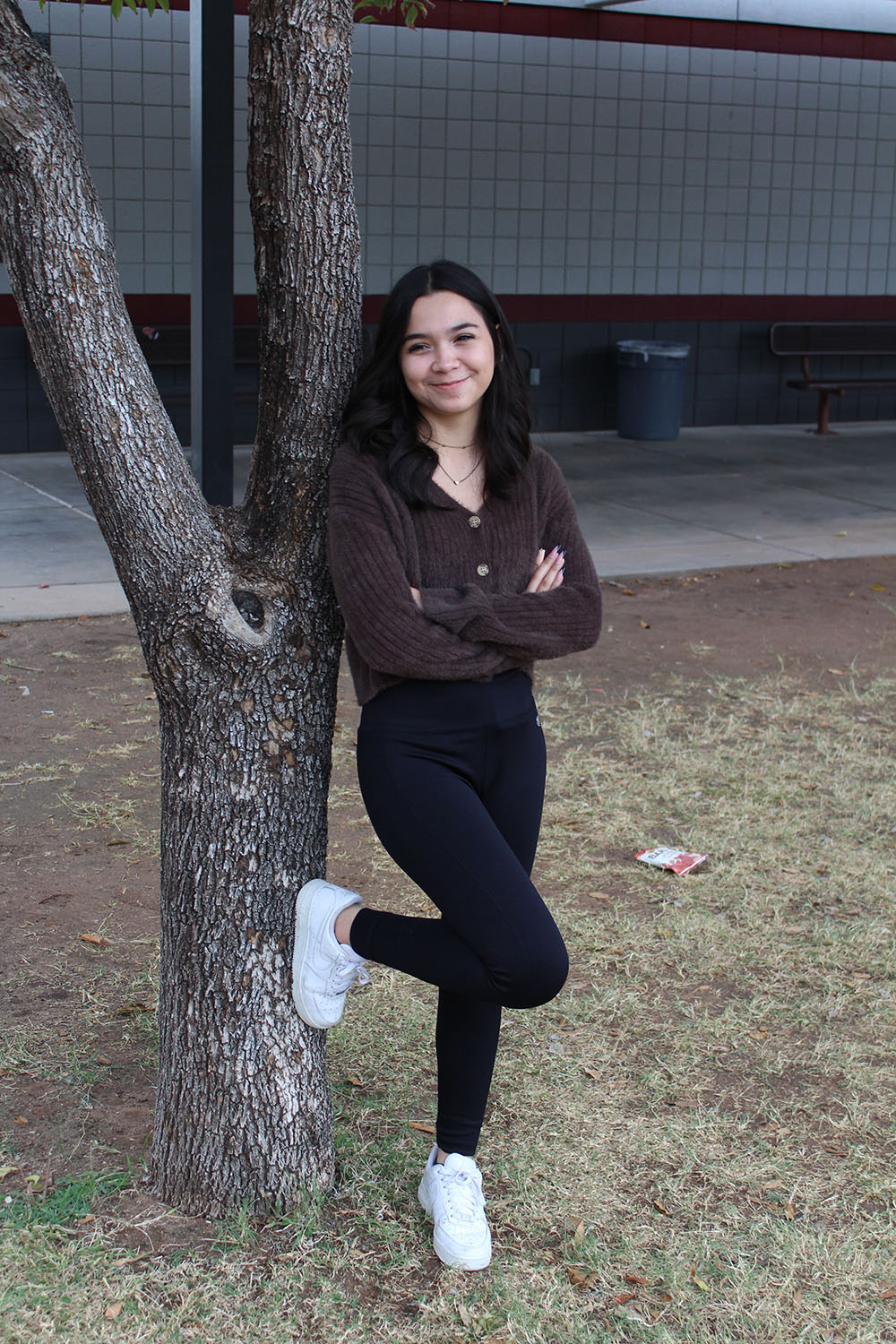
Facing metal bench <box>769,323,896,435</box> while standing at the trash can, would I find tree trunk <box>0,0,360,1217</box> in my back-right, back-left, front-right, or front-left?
back-right

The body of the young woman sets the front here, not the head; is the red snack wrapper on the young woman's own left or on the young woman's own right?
on the young woman's own left

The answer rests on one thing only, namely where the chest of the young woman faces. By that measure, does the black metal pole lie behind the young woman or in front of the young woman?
behind

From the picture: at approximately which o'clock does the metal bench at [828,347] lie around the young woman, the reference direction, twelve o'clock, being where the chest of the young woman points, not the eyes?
The metal bench is roughly at 8 o'clock from the young woman.
